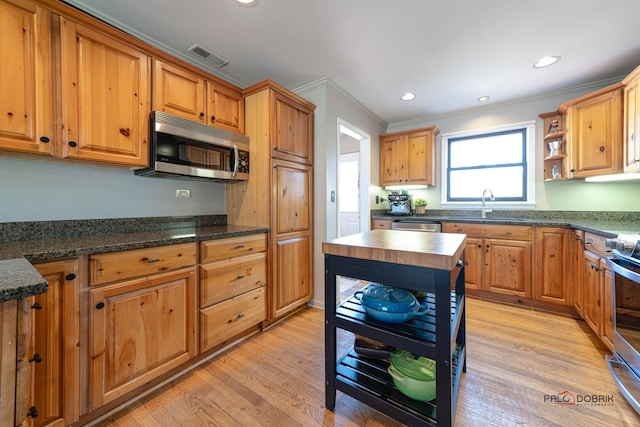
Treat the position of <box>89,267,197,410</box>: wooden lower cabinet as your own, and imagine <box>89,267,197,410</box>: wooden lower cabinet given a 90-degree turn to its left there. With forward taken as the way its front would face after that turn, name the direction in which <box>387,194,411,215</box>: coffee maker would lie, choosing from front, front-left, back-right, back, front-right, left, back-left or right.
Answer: front-right

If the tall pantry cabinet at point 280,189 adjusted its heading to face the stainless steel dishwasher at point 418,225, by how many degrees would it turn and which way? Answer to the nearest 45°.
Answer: approximately 45° to its left

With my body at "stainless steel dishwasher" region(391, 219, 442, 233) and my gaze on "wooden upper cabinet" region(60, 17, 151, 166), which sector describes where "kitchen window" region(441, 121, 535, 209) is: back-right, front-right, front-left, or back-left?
back-left

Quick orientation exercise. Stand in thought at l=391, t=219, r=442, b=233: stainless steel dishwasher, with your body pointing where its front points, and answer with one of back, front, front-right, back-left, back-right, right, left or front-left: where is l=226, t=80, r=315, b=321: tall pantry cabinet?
front-right

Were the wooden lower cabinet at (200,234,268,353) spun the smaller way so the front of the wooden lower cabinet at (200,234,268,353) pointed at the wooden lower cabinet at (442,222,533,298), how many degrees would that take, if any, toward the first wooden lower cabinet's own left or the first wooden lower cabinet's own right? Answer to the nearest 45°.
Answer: approximately 45° to the first wooden lower cabinet's own left

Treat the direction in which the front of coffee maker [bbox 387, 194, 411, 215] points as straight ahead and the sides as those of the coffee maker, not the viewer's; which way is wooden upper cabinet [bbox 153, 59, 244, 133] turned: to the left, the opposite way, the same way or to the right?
to the left

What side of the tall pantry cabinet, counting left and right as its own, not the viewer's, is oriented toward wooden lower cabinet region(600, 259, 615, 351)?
front

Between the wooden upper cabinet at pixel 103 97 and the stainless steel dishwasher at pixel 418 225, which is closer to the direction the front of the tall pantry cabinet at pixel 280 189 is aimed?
the stainless steel dishwasher

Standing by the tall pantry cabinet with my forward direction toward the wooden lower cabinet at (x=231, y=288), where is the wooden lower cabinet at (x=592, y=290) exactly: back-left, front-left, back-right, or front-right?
back-left

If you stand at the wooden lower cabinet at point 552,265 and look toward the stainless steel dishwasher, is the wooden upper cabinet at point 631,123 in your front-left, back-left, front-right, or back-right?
back-left

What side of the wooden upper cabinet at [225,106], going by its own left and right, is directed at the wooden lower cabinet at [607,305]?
front
